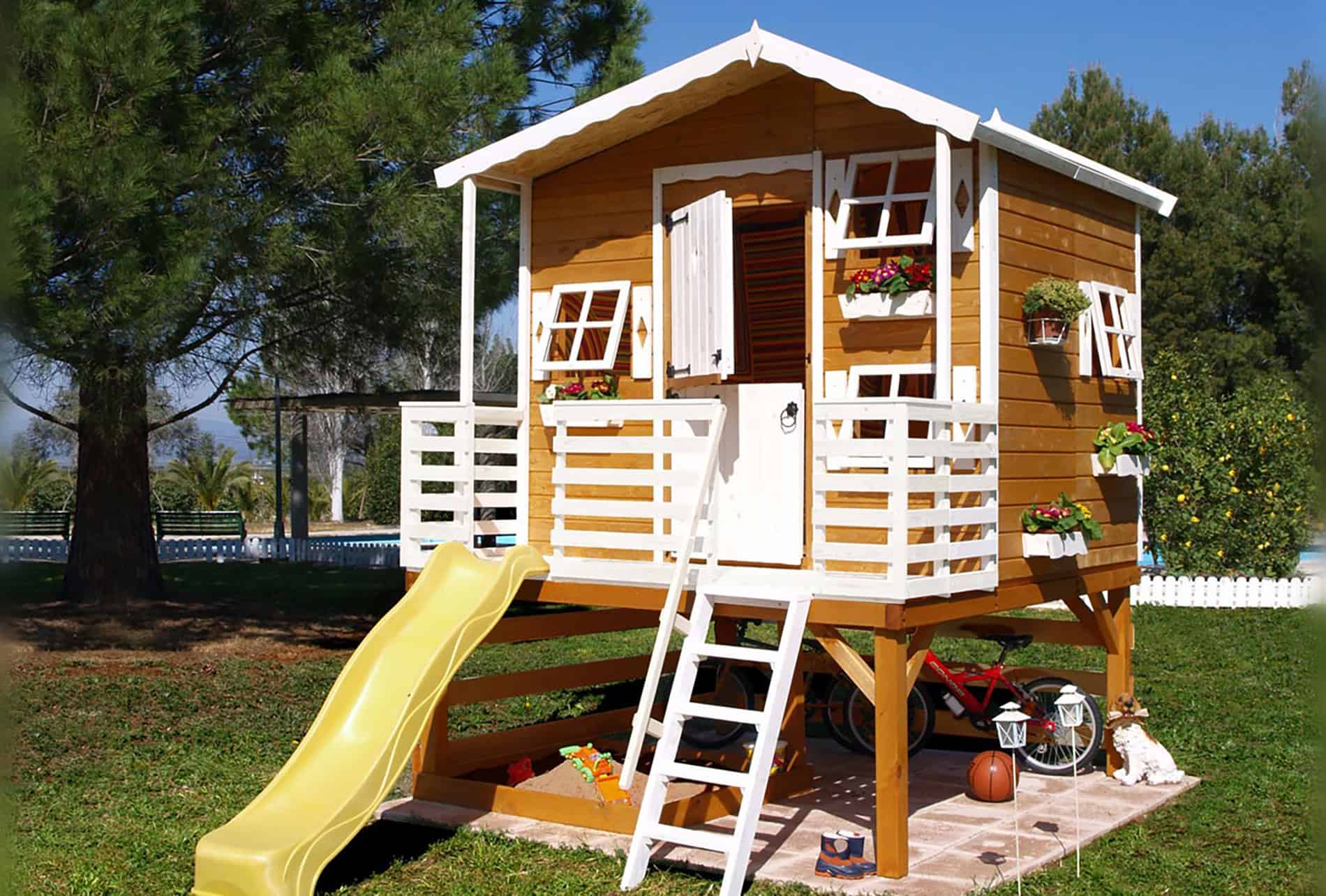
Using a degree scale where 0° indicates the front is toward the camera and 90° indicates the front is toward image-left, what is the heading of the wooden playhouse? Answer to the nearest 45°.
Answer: approximately 45°

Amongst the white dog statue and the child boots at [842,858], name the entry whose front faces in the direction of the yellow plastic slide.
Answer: the white dog statue

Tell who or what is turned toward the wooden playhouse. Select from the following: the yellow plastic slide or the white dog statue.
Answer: the white dog statue

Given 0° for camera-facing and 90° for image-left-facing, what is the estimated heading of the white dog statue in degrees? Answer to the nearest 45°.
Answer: approximately 45°

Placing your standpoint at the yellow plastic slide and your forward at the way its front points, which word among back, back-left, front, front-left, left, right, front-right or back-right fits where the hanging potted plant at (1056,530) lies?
back-left

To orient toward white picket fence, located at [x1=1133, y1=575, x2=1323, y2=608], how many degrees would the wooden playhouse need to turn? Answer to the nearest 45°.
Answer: approximately 180°

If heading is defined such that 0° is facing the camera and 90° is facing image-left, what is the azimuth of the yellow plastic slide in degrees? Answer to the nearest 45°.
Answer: approximately 45°
